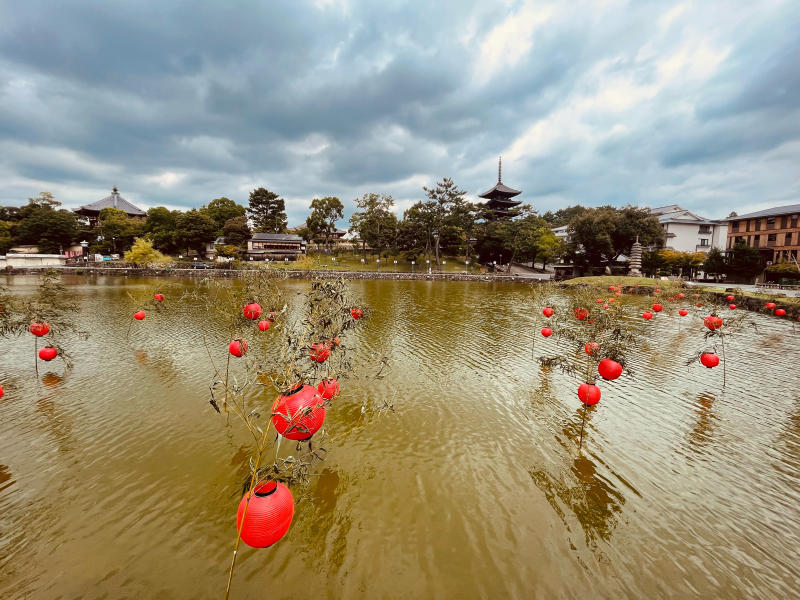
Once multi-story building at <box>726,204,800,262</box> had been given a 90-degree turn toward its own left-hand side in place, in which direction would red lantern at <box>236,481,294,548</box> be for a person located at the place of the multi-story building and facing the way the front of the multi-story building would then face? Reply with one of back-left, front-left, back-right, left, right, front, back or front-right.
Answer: front-right

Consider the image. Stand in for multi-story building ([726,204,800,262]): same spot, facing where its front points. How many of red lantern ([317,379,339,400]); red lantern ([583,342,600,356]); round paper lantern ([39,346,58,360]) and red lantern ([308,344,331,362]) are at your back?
0

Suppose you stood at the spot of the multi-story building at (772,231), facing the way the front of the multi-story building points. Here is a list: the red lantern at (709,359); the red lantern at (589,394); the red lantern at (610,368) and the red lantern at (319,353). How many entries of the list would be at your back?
0

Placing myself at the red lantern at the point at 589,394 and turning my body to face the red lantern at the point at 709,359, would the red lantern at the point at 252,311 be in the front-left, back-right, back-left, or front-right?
back-left

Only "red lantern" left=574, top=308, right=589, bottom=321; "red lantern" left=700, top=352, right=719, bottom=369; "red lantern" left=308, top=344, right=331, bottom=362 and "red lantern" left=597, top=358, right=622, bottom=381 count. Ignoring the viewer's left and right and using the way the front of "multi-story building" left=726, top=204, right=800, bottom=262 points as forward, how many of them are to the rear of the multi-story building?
0

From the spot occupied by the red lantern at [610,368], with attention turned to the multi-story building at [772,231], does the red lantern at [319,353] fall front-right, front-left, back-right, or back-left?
back-left

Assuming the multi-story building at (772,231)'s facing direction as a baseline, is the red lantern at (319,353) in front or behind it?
in front

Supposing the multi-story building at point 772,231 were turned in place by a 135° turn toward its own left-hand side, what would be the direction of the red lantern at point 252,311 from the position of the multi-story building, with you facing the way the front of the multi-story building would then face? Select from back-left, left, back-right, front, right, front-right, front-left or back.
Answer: right

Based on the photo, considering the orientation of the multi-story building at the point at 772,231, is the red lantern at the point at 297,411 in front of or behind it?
in front

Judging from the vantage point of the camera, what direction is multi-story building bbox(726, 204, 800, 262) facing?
facing the viewer and to the left of the viewer

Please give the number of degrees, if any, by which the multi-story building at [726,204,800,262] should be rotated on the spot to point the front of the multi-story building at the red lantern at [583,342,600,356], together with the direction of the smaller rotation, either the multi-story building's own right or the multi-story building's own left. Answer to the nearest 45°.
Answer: approximately 45° to the multi-story building's own left

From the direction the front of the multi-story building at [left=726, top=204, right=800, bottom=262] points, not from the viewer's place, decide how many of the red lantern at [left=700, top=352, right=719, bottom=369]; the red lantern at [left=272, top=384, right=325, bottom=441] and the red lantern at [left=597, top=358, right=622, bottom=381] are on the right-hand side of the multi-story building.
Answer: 0

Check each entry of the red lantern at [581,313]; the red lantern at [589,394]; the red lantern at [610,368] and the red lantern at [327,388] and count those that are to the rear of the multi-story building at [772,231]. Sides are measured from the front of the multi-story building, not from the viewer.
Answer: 0

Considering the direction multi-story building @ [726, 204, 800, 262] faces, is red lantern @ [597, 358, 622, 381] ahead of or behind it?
ahead

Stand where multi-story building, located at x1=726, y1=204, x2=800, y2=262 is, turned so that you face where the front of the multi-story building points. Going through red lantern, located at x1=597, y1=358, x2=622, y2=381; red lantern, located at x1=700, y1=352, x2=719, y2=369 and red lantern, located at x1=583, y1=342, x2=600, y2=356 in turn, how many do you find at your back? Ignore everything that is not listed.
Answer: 0
